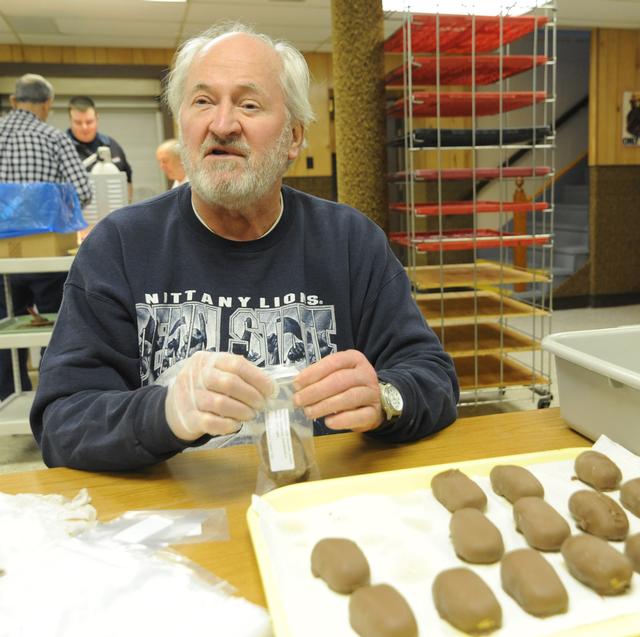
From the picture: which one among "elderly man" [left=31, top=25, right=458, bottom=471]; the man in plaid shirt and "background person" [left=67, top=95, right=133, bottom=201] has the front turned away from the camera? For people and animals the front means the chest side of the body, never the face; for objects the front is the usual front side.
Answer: the man in plaid shirt

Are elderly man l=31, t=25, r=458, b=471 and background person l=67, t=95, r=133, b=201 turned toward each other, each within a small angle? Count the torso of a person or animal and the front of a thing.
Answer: no

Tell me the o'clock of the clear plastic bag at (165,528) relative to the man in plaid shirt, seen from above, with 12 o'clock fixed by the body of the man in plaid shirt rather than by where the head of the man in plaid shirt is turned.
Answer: The clear plastic bag is roughly at 6 o'clock from the man in plaid shirt.

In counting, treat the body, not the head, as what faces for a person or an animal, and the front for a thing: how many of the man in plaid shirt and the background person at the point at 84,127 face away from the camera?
1

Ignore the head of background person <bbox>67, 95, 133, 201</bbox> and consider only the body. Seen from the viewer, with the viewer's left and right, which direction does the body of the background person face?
facing the viewer

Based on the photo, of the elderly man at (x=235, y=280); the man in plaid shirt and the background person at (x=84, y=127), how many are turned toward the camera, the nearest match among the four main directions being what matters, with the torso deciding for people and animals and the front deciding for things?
2

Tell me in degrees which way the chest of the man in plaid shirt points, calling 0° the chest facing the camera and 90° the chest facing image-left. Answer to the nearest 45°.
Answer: approximately 180°

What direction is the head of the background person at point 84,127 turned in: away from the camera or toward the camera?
toward the camera

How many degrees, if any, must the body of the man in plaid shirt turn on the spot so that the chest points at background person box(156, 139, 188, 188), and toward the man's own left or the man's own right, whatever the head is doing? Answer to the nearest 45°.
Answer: approximately 45° to the man's own right

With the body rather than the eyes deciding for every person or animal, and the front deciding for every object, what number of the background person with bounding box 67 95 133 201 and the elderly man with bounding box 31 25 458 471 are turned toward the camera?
2

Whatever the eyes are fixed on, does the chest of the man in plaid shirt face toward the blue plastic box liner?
no

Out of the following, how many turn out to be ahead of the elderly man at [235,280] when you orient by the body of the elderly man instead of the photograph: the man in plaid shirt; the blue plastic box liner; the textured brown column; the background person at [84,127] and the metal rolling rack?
0
